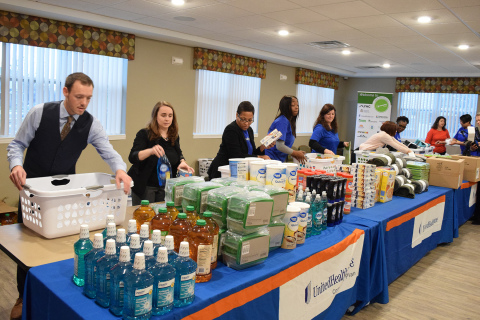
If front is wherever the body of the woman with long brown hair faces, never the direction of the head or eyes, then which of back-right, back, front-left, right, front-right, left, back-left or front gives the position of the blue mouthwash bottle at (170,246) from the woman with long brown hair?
front-right

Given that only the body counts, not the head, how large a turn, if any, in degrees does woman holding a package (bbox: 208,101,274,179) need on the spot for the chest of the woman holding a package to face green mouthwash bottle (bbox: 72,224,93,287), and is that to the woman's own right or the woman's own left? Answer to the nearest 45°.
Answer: approximately 45° to the woman's own right

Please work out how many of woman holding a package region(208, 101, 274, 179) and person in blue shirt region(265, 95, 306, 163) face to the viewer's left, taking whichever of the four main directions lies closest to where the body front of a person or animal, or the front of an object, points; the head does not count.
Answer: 0

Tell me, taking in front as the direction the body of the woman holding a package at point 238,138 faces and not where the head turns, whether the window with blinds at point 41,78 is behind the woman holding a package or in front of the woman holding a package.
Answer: behind

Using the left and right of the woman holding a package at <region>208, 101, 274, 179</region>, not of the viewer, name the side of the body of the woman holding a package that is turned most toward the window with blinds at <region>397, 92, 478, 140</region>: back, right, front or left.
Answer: left

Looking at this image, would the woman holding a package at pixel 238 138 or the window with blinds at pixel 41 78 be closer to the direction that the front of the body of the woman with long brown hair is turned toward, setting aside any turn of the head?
the woman holding a package

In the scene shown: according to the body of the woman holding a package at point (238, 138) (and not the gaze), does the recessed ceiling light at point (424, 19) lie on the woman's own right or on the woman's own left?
on the woman's own left

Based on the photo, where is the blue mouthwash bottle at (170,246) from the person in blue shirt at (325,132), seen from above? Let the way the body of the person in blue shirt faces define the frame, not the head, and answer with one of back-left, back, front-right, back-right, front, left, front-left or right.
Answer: front-right

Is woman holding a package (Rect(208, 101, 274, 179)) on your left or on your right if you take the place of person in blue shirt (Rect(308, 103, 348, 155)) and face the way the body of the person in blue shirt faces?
on your right

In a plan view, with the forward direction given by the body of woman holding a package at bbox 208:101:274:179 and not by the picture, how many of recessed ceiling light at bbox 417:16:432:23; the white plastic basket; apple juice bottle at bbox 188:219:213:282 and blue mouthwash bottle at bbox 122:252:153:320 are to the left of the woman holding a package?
1

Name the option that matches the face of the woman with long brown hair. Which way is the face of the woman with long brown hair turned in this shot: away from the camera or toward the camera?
toward the camera

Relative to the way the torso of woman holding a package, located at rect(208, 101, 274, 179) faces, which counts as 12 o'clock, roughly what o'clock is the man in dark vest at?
The man in dark vest is roughly at 3 o'clock from the woman holding a package.

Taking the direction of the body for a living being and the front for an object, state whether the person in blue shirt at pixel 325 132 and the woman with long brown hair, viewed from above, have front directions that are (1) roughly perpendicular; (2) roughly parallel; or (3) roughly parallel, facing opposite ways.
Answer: roughly parallel

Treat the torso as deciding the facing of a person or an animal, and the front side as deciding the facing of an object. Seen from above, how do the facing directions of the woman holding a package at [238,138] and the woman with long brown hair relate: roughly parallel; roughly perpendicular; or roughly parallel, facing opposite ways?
roughly parallel

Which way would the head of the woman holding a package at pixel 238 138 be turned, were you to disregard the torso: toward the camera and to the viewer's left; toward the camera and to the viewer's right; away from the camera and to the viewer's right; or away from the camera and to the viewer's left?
toward the camera and to the viewer's right
